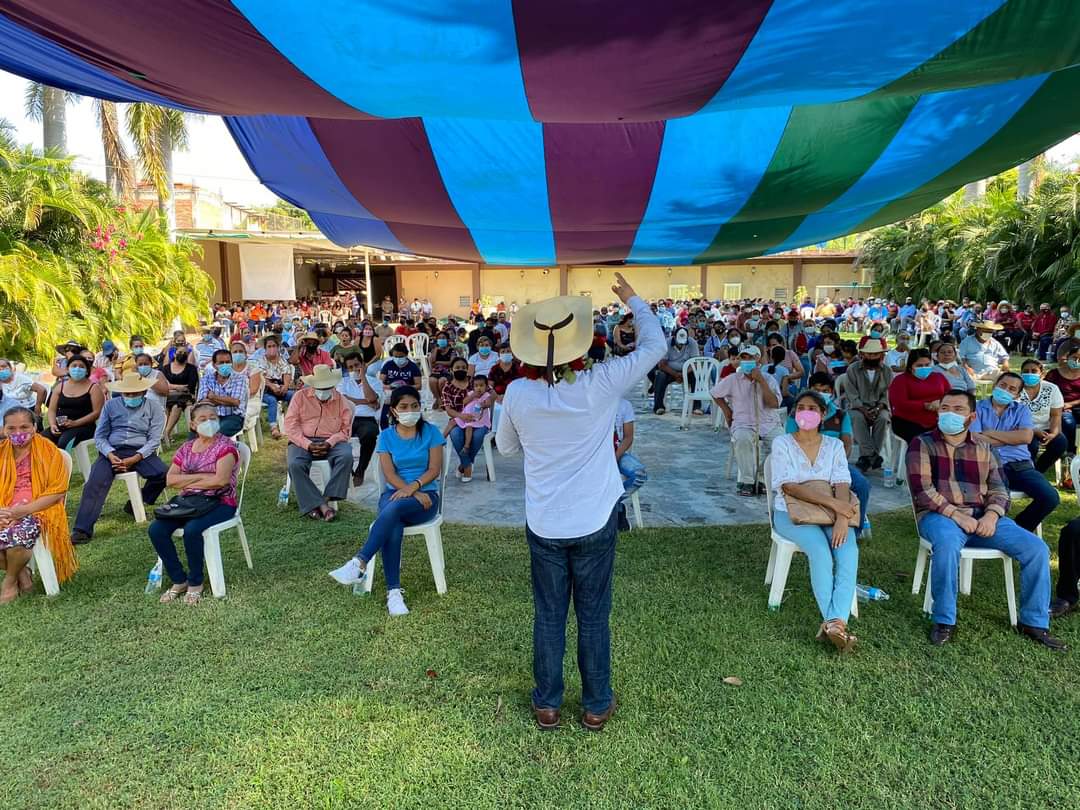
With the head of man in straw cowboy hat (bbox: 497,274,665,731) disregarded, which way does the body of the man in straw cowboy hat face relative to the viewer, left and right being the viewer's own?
facing away from the viewer

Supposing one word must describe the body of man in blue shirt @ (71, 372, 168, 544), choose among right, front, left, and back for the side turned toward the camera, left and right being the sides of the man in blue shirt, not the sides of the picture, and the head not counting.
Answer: front

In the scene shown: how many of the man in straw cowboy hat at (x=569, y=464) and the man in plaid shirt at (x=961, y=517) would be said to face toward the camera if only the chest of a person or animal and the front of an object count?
1

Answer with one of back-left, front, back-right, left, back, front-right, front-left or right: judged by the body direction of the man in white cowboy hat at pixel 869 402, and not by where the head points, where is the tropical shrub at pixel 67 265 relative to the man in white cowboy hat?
right

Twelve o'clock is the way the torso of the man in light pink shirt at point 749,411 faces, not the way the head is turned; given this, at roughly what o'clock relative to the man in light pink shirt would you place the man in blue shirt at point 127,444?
The man in blue shirt is roughly at 2 o'clock from the man in light pink shirt.

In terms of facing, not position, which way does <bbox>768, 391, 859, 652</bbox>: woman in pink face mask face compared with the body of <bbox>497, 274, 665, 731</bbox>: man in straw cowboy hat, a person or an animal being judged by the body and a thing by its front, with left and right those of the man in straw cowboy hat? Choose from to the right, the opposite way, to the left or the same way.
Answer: the opposite way

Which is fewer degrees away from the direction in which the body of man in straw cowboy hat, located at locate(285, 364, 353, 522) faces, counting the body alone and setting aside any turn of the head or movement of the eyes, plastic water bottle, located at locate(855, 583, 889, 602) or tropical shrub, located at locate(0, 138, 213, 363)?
the plastic water bottle

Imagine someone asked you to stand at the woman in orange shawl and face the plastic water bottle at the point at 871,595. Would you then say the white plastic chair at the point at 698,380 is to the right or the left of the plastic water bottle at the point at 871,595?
left

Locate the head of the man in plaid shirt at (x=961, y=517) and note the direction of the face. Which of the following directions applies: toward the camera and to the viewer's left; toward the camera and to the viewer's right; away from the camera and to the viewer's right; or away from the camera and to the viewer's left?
toward the camera and to the viewer's left

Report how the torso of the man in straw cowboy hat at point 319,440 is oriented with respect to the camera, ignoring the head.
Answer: toward the camera

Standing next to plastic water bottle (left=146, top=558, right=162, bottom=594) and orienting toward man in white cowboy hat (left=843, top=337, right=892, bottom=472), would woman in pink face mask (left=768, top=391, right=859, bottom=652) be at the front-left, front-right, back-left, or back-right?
front-right

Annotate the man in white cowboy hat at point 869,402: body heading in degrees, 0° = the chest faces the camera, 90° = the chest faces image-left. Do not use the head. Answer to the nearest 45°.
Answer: approximately 0°

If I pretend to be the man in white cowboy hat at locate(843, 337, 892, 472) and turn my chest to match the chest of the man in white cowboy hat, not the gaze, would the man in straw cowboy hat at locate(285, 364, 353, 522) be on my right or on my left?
on my right

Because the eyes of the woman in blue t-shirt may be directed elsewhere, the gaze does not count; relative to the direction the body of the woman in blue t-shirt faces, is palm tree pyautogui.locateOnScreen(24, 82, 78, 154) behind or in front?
behind

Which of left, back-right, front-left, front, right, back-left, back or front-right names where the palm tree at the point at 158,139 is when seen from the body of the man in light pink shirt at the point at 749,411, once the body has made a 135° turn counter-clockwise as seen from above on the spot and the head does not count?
left

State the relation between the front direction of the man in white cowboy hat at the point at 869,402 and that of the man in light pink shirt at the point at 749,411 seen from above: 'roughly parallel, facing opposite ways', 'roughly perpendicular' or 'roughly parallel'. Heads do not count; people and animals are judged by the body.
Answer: roughly parallel

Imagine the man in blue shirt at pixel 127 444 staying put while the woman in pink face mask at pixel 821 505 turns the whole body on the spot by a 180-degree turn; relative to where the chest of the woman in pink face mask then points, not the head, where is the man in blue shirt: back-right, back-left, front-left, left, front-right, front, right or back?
left
